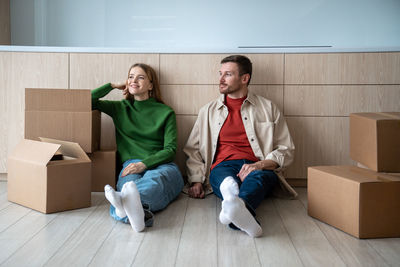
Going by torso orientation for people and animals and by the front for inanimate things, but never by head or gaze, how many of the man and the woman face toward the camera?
2

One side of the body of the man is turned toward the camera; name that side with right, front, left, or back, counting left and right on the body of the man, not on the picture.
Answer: front

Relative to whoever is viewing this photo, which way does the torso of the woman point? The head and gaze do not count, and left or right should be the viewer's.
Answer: facing the viewer

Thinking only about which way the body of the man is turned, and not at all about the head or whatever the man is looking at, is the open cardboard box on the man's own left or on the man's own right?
on the man's own right

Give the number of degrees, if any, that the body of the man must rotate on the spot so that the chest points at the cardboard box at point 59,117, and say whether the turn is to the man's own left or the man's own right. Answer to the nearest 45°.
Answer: approximately 90° to the man's own right
